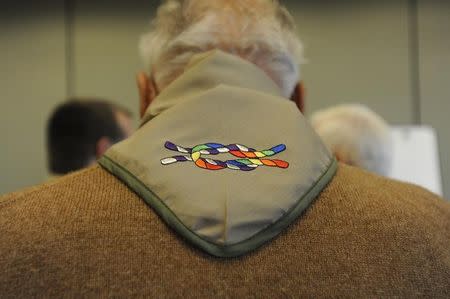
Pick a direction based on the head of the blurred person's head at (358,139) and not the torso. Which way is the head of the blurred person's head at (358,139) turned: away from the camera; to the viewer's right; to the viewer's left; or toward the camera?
away from the camera
